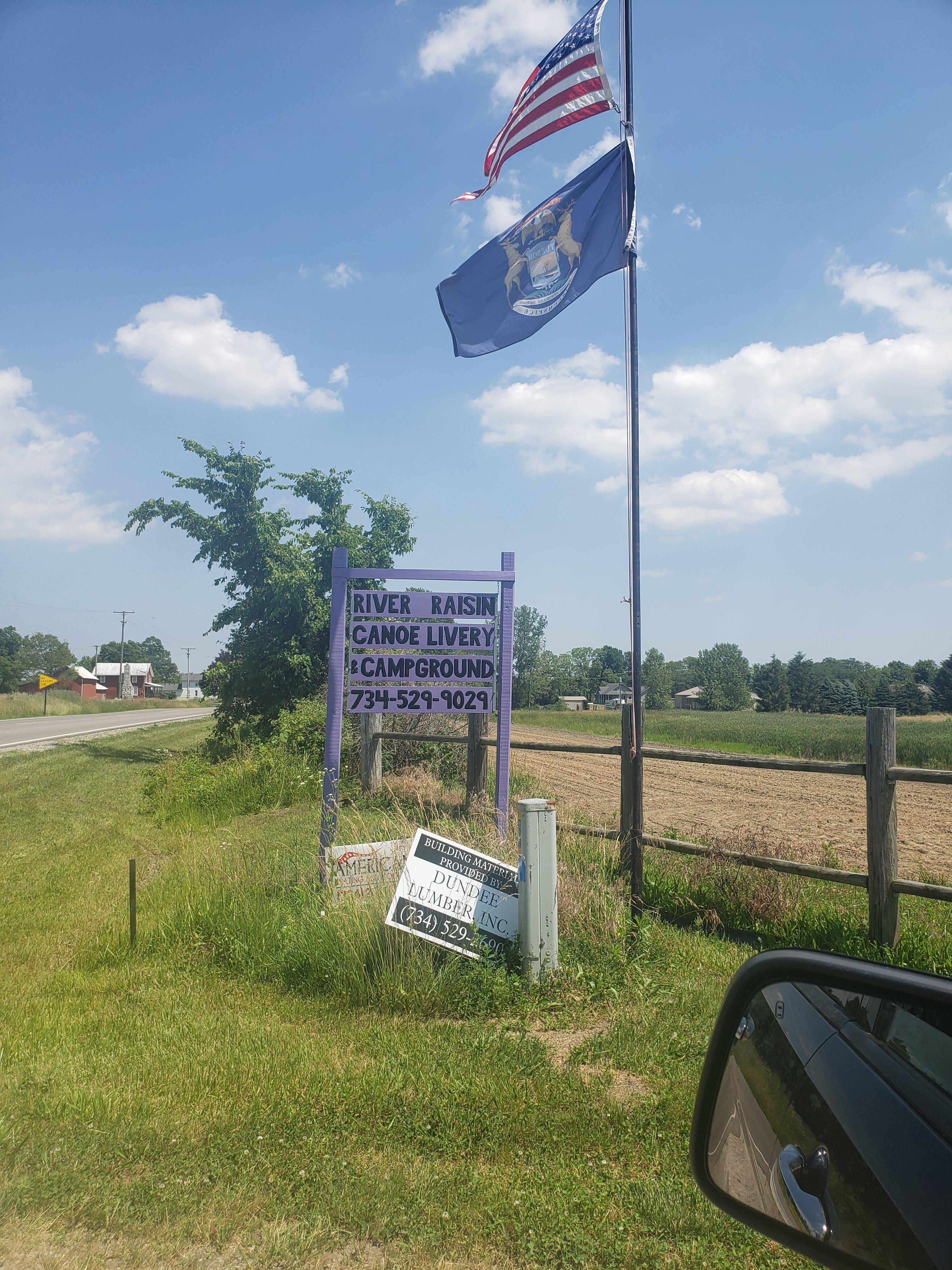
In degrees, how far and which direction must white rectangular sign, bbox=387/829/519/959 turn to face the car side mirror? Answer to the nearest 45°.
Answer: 0° — it already faces it

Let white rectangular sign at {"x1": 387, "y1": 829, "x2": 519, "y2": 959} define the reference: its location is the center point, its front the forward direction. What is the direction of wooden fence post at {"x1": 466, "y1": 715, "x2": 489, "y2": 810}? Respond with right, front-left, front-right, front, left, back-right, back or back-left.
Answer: back

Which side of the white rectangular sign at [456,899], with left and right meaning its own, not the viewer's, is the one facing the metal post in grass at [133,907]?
right

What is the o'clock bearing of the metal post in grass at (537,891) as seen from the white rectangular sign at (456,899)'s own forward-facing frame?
The metal post in grass is roughly at 10 o'clock from the white rectangular sign.

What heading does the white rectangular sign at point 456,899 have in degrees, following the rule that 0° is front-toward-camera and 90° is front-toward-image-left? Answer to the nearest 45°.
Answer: approximately 0°

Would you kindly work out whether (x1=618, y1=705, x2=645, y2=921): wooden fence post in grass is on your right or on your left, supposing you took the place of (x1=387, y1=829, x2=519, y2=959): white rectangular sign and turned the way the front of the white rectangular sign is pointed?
on your left

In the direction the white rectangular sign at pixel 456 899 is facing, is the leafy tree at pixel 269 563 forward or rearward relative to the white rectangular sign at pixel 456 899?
rearward

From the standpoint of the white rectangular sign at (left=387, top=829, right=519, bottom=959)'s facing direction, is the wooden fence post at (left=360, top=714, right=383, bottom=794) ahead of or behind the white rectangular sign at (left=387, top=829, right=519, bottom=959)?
behind

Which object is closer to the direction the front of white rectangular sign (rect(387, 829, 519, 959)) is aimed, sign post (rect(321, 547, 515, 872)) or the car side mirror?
the car side mirror

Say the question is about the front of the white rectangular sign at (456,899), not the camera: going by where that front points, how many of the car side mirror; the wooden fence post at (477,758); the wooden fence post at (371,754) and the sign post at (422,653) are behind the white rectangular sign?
3

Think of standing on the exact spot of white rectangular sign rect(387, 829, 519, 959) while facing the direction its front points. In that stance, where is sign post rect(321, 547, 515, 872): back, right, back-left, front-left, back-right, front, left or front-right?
back

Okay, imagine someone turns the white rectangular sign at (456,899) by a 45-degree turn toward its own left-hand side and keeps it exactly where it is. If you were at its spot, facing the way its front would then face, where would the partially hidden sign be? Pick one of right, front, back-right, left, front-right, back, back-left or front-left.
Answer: back
